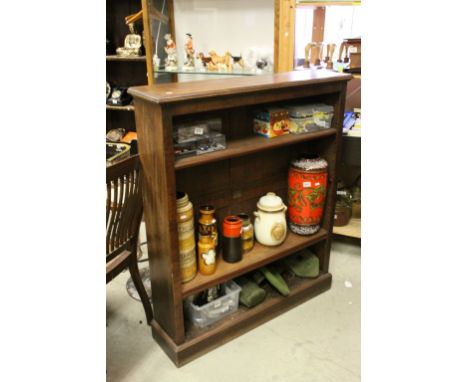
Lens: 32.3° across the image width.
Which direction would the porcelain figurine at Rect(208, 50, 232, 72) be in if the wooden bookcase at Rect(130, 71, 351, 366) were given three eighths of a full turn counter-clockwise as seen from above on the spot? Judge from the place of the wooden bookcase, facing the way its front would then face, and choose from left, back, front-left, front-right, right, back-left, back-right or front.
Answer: front

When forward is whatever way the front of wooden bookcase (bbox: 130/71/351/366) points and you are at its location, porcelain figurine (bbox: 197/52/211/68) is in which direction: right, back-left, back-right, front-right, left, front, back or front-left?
back-left

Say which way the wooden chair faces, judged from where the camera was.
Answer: facing away from the viewer and to the left of the viewer

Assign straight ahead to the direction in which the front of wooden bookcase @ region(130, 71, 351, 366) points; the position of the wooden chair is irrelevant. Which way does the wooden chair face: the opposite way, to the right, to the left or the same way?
the opposite way

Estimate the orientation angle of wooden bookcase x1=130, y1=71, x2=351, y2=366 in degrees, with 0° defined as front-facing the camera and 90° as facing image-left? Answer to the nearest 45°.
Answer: approximately 315°
